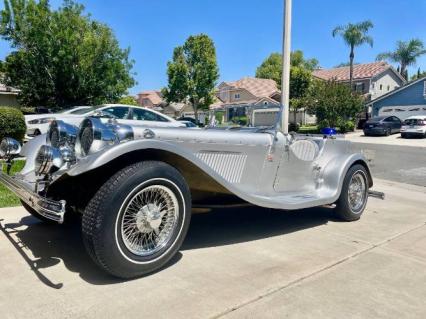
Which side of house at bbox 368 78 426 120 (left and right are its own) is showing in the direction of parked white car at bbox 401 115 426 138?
front

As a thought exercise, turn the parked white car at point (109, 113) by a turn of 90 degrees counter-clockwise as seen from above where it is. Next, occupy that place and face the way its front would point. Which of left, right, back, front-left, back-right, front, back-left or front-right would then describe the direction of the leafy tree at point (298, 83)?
left

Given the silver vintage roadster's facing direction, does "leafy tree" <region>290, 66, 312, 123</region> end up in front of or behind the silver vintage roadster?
behind

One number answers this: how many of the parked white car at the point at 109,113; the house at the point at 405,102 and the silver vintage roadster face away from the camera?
0

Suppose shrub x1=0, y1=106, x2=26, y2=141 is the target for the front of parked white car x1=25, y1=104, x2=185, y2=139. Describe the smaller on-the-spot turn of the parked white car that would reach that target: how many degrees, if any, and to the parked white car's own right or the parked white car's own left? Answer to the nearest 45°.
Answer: approximately 45° to the parked white car's own right

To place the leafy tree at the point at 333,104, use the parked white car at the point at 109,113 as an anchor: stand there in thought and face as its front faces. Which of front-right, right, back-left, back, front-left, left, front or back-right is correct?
back

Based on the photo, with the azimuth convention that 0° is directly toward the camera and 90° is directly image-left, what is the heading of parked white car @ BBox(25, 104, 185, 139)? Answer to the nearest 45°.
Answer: approximately 45°

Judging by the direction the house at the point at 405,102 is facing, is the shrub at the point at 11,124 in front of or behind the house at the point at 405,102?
in front

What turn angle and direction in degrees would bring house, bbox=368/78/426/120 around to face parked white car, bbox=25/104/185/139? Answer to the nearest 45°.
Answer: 0° — it already faces it

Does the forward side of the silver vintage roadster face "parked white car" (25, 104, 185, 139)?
no

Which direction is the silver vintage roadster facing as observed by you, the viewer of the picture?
facing the viewer and to the left of the viewer

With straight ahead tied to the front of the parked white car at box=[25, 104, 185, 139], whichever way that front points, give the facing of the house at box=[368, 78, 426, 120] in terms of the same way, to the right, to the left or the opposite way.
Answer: the same way

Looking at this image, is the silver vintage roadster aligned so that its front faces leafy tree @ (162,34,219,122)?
no

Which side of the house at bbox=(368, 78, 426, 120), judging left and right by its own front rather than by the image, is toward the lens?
front

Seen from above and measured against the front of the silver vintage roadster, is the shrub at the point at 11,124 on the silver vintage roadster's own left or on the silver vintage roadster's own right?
on the silver vintage roadster's own right

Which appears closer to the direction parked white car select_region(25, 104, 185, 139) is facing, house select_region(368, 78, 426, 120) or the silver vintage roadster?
the silver vintage roadster
